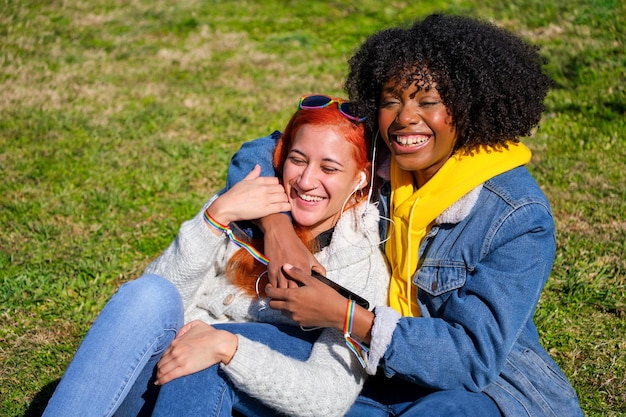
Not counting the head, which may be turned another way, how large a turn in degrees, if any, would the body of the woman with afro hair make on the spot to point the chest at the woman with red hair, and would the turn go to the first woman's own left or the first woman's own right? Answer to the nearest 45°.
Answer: approximately 45° to the first woman's own right

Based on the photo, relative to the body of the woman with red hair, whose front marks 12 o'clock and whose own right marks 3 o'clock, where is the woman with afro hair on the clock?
The woman with afro hair is roughly at 8 o'clock from the woman with red hair.

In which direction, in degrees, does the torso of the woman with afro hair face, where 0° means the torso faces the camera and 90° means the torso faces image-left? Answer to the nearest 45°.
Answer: approximately 45°

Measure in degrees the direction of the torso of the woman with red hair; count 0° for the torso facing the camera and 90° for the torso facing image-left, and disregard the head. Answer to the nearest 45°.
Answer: approximately 45°

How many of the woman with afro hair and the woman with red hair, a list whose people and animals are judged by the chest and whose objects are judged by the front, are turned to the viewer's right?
0
